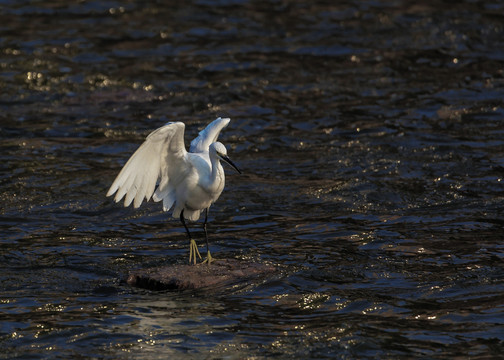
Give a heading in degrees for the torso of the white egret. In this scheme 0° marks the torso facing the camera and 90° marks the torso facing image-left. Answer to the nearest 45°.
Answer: approximately 315°
